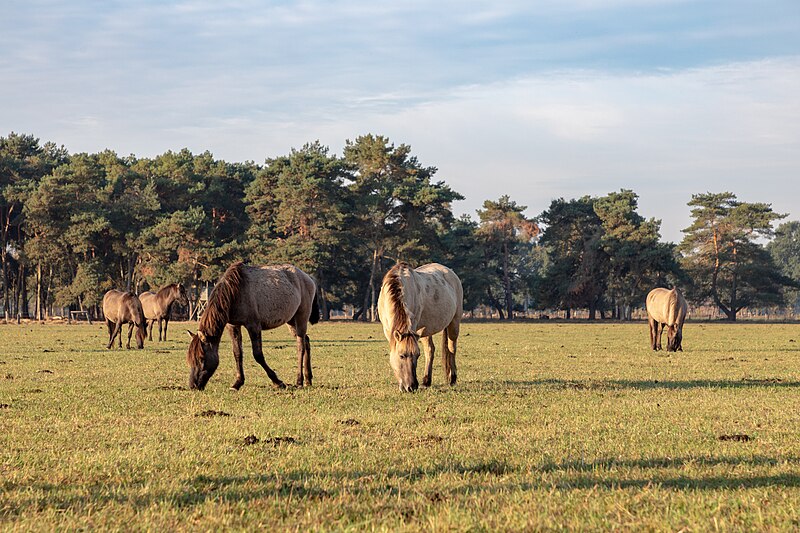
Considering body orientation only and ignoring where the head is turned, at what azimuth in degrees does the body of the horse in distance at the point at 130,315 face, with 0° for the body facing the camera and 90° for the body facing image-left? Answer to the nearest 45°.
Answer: approximately 315°

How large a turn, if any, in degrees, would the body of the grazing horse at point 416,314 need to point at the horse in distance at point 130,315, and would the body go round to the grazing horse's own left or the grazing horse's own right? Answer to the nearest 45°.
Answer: approximately 90° to the grazing horse's own right

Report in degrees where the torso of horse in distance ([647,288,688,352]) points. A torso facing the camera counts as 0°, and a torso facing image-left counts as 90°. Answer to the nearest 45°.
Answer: approximately 315°

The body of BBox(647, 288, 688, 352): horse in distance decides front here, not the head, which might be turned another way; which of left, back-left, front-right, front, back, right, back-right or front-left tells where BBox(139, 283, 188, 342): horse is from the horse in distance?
back-right

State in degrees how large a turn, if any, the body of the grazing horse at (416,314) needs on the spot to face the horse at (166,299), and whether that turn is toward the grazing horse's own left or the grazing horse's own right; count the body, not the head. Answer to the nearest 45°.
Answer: approximately 90° to the grazing horse's own right

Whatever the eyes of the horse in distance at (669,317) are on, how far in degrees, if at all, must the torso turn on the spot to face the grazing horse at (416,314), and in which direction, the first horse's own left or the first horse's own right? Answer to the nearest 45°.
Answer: approximately 45° to the first horse's own right

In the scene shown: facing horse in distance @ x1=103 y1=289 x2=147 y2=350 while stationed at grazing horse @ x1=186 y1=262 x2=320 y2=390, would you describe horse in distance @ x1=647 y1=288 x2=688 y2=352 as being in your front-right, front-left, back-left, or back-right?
front-right

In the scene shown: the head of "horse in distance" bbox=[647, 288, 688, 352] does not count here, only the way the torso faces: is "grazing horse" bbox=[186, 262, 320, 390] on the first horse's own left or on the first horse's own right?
on the first horse's own right

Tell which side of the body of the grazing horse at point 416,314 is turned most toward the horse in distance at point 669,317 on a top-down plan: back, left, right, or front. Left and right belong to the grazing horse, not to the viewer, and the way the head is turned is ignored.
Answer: back

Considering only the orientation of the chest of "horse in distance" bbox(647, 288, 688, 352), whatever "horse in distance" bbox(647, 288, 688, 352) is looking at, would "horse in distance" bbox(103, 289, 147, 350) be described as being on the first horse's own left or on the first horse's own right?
on the first horse's own right

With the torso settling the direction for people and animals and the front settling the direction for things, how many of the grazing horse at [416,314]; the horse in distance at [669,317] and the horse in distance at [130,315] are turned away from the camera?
0

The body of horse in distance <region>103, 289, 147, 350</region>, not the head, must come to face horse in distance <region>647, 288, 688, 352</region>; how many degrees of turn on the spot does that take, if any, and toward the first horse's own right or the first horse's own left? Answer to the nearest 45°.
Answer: approximately 45° to the first horse's own left
